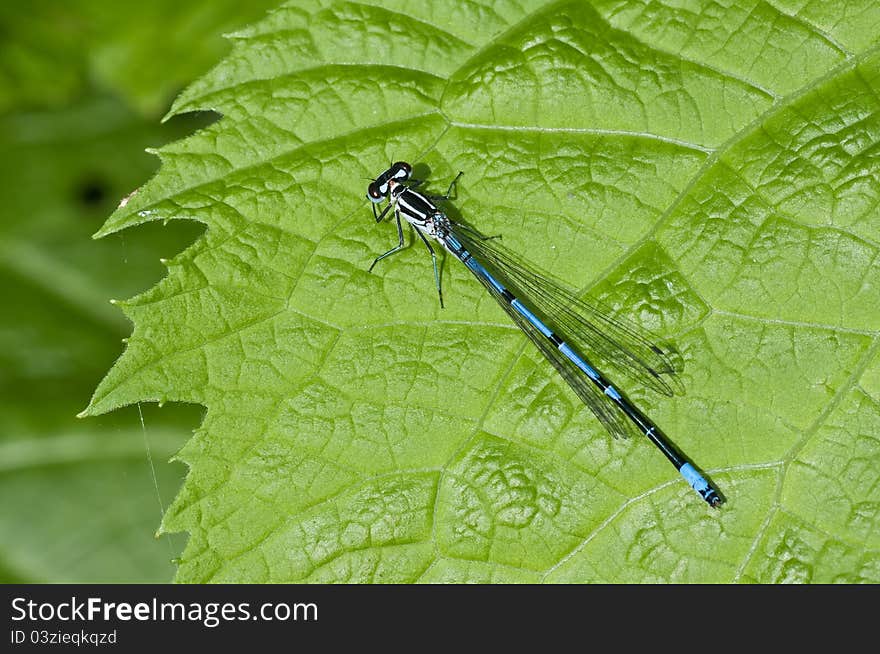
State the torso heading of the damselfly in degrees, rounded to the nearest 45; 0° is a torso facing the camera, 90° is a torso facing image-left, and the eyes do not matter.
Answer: approximately 135°
